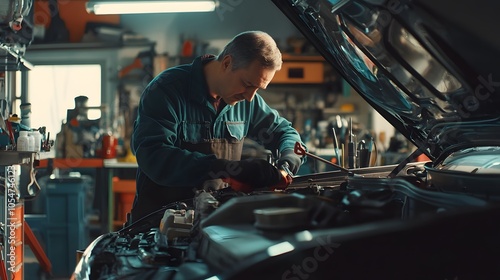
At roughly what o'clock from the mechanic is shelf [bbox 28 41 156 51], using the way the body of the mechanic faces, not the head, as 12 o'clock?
The shelf is roughly at 7 o'clock from the mechanic.

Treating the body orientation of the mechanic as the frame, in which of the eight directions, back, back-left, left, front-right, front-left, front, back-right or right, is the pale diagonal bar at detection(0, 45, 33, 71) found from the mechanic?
back

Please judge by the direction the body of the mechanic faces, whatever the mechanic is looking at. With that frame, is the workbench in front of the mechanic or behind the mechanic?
behind

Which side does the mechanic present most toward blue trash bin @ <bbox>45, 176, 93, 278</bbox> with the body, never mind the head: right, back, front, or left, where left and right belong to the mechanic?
back

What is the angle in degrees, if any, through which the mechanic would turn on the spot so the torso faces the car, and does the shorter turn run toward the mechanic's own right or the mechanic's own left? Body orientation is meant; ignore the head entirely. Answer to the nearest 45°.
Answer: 0° — they already face it

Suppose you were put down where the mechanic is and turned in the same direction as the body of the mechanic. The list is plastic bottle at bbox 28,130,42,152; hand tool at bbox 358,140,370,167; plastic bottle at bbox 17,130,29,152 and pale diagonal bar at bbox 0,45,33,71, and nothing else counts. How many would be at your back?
3

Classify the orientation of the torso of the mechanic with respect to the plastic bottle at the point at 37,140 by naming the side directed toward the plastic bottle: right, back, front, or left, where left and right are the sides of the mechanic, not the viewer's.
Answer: back

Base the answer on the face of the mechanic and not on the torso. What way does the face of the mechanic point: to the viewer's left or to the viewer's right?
to the viewer's right

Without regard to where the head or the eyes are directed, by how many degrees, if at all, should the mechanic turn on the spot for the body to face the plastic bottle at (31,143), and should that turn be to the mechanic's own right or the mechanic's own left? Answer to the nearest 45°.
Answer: approximately 180°

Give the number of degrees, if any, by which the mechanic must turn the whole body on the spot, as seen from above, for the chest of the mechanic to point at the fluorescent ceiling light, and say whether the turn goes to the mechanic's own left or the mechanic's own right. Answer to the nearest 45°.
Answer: approximately 135° to the mechanic's own left

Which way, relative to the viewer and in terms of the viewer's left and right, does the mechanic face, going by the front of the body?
facing the viewer and to the right of the viewer

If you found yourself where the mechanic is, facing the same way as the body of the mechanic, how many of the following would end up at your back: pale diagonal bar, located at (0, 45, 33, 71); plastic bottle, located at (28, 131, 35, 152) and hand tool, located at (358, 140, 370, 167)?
2

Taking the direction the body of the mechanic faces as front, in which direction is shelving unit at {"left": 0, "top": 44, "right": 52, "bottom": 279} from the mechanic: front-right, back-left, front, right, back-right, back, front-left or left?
back

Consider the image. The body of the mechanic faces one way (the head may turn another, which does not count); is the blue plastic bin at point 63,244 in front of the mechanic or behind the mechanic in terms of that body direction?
behind
